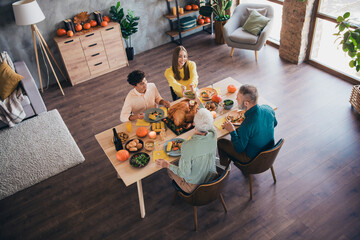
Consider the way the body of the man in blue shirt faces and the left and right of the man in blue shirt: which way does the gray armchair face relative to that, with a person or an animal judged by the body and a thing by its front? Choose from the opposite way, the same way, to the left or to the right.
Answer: to the left

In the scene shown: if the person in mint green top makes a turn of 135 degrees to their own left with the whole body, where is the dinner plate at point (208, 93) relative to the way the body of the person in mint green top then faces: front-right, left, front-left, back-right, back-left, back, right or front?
back

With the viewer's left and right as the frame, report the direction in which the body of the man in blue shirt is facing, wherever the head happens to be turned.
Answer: facing away from the viewer and to the left of the viewer

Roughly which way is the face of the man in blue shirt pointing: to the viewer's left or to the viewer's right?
to the viewer's left

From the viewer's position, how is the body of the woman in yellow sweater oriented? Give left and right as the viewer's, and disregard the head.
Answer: facing the viewer and to the right of the viewer

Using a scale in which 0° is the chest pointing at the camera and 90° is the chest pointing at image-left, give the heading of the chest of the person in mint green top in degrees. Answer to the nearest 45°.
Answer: approximately 135°

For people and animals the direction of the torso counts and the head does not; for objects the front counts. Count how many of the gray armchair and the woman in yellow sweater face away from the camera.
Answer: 0

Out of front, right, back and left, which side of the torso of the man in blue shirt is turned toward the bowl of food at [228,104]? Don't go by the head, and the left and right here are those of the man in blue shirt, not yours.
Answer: front

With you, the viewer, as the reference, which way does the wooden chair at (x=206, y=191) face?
facing away from the viewer and to the left of the viewer

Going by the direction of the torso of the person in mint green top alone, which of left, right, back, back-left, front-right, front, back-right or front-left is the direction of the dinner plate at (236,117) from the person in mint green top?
right

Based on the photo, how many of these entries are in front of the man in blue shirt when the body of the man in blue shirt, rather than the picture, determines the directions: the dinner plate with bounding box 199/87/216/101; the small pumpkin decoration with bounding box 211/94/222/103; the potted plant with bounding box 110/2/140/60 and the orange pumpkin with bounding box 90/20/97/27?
4

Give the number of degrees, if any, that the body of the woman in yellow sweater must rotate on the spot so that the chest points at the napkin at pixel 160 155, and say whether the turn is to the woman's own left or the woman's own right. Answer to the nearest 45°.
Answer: approximately 45° to the woman's own right

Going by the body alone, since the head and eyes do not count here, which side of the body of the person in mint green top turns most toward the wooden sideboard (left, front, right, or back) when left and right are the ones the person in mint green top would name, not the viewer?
front
